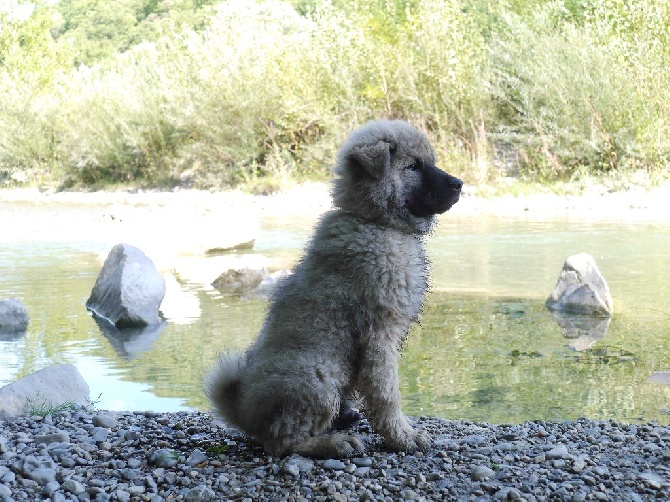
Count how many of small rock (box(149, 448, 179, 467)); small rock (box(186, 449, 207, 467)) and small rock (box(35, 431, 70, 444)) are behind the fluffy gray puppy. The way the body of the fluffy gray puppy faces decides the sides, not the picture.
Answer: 3

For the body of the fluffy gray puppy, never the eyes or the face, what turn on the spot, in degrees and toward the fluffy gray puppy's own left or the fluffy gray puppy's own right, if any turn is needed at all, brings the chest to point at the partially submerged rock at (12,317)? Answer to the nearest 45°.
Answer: approximately 135° to the fluffy gray puppy's own left

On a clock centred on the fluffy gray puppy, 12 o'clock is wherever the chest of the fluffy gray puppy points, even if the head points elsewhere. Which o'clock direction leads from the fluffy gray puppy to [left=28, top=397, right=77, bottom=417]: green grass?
The green grass is roughly at 7 o'clock from the fluffy gray puppy.

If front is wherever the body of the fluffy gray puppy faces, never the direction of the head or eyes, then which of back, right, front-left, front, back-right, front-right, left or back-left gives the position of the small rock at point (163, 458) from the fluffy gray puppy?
back

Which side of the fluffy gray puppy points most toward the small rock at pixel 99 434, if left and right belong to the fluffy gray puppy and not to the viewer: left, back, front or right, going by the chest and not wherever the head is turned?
back

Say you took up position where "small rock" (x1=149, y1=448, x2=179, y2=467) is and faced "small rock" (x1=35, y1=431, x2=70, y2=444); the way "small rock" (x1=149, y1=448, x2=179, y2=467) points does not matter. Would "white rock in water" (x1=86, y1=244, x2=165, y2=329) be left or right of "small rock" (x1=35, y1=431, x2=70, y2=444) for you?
right

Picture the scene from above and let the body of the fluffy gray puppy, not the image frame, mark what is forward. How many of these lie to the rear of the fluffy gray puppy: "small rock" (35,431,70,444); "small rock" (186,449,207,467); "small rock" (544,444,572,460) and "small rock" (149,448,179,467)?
3

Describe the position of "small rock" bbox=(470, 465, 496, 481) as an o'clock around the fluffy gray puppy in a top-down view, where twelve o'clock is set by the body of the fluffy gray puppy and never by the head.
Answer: The small rock is roughly at 1 o'clock from the fluffy gray puppy.

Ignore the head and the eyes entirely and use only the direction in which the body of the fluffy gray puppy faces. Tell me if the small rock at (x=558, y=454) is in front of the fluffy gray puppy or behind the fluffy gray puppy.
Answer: in front

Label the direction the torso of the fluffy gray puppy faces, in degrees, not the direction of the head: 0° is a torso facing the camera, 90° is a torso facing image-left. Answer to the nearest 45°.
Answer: approximately 270°

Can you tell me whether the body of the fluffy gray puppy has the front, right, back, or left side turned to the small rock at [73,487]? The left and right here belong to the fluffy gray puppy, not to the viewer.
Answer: back

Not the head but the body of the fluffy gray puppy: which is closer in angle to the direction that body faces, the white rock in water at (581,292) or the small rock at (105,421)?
the white rock in water

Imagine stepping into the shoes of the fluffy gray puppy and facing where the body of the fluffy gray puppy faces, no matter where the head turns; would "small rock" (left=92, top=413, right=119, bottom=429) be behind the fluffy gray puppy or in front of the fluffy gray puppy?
behind

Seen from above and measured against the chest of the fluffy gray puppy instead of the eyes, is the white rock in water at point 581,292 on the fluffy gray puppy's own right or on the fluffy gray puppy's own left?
on the fluffy gray puppy's own left
